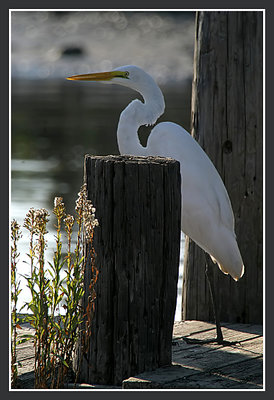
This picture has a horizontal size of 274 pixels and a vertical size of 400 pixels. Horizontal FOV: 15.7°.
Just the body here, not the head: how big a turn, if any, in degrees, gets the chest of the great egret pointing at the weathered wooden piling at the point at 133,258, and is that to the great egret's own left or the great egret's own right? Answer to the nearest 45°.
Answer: approximately 90° to the great egret's own left

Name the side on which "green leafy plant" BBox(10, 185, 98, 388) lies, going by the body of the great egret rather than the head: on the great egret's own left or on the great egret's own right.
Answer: on the great egret's own left

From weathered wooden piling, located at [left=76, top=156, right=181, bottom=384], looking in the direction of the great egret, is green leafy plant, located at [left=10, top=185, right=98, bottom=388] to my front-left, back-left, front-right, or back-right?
back-left

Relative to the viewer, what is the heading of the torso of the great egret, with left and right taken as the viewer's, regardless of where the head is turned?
facing to the left of the viewer
